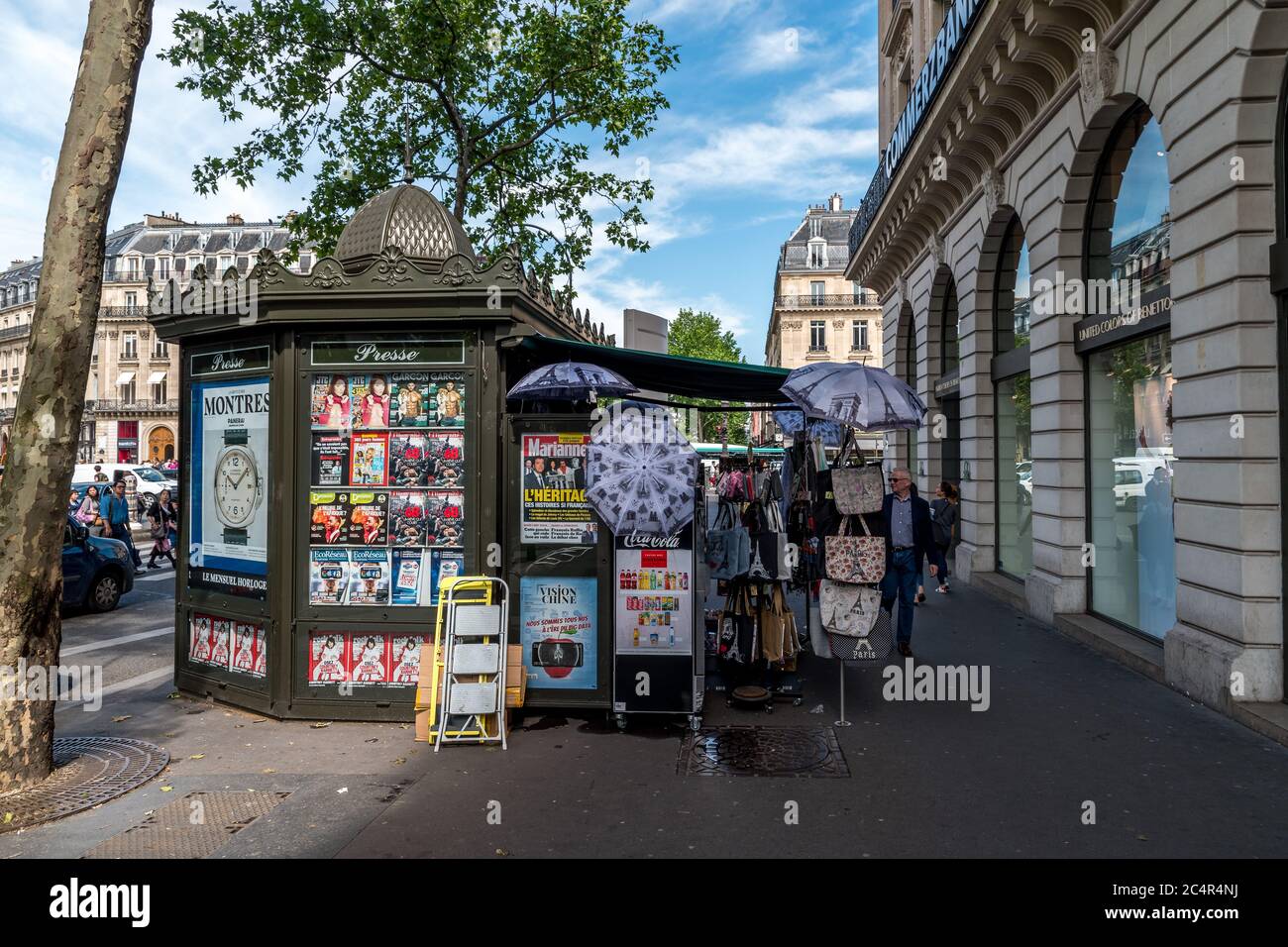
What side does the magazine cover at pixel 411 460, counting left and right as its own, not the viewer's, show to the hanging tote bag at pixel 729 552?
left

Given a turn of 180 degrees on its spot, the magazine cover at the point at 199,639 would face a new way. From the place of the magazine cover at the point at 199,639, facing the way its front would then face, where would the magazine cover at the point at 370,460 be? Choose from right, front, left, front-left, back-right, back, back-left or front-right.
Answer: right

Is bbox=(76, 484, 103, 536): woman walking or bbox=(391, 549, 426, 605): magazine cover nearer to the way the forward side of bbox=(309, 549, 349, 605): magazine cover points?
the magazine cover

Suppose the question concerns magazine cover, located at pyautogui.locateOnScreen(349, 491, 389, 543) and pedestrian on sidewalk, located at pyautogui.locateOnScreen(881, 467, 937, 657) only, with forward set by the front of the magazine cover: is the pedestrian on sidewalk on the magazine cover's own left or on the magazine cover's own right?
on the magazine cover's own left

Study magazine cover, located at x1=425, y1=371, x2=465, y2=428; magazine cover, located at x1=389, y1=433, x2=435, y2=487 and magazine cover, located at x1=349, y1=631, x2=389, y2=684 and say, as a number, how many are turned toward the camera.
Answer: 3

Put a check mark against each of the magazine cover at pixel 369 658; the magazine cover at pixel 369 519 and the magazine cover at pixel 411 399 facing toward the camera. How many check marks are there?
3
